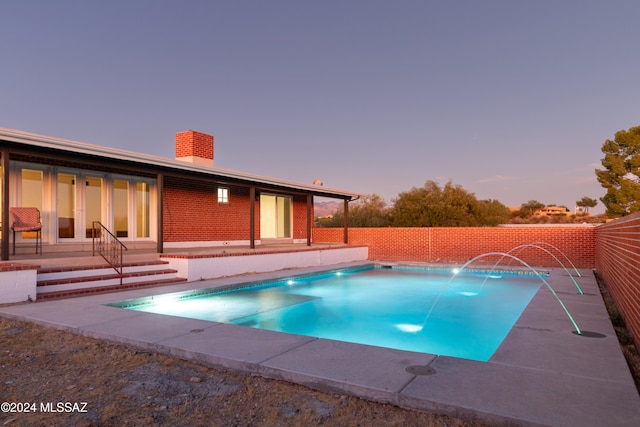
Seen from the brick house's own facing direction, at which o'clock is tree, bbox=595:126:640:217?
The tree is roughly at 10 o'clock from the brick house.

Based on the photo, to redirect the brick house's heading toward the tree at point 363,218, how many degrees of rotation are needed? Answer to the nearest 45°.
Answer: approximately 90° to its left

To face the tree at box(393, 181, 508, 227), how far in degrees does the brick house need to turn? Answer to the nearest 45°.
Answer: approximately 90° to its left

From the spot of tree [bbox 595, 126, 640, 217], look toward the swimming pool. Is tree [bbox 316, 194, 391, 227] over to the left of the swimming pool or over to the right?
right

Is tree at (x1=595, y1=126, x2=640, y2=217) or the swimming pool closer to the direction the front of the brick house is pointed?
the swimming pool

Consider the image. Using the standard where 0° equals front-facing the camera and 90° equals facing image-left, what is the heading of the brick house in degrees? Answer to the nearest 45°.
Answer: approximately 315°

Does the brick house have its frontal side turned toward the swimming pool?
yes

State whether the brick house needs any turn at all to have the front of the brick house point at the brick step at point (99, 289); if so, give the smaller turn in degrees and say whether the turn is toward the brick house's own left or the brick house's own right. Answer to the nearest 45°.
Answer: approximately 45° to the brick house's own right
